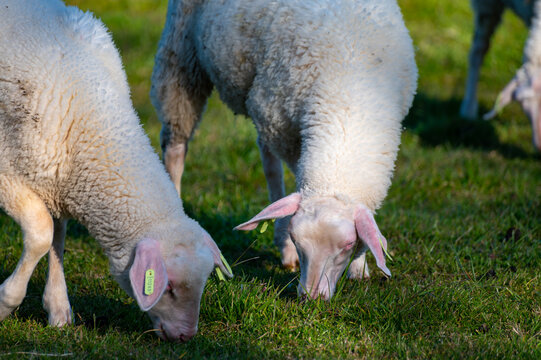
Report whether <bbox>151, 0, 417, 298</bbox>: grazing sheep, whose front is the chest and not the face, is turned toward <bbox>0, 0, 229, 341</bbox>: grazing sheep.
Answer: no

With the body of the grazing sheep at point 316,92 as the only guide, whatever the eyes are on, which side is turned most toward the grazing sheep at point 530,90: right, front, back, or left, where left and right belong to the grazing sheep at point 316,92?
left

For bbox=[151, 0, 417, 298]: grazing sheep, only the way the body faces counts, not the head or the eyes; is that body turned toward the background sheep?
no

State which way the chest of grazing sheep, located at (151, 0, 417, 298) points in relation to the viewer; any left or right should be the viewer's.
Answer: facing the viewer and to the right of the viewer
